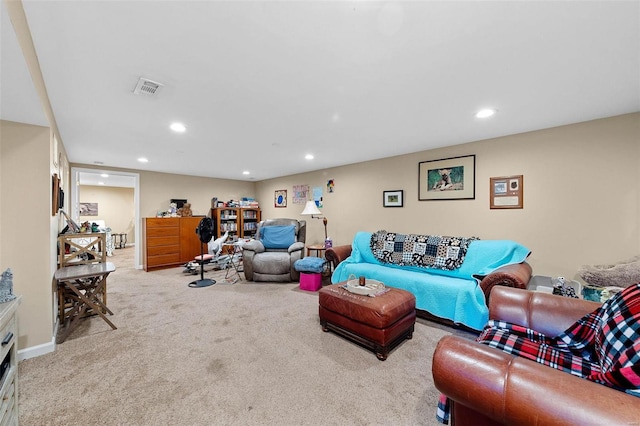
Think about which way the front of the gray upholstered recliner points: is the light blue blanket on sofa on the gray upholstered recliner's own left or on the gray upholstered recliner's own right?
on the gray upholstered recliner's own left

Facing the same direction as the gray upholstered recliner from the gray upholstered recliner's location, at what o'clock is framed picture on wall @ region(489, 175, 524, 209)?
The framed picture on wall is roughly at 10 o'clock from the gray upholstered recliner.

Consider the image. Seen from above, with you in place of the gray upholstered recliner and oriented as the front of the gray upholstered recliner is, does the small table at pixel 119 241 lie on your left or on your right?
on your right

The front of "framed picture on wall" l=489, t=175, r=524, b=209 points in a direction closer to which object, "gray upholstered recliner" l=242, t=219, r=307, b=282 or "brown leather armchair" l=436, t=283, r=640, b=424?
the brown leather armchair

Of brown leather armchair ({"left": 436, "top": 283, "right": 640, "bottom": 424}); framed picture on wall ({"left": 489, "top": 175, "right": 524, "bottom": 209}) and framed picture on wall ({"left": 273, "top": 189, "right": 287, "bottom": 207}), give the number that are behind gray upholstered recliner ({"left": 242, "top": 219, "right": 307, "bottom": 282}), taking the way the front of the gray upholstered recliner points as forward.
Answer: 1

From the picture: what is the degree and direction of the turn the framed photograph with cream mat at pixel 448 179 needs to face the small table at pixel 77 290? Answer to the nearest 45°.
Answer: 0° — it already faces it

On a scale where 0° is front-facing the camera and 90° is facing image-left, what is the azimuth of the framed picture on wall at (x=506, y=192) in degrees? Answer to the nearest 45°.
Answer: approximately 0°

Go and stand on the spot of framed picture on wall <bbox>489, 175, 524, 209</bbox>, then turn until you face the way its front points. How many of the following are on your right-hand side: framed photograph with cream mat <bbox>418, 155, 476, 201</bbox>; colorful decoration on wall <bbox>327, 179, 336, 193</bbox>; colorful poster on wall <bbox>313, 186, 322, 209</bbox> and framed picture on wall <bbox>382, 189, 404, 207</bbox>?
4

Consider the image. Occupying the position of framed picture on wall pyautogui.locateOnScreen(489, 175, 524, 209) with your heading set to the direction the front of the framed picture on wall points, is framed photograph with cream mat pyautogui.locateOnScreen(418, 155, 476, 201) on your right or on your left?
on your right

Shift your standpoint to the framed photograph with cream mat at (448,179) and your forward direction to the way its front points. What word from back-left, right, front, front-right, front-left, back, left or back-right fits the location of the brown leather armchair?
front-left

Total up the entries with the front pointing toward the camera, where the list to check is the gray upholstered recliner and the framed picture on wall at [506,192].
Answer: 2

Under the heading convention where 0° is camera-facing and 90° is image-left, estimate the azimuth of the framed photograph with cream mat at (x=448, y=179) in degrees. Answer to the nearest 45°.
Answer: approximately 45°

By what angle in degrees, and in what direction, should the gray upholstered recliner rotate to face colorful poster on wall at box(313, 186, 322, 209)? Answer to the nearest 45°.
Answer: approximately 135° to its left
